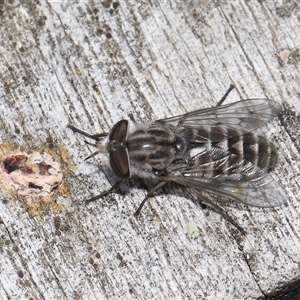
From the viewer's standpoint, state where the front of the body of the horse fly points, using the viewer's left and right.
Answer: facing to the left of the viewer
